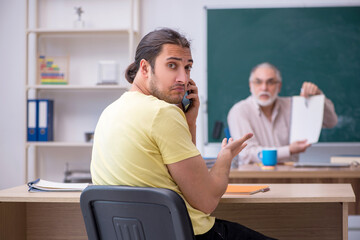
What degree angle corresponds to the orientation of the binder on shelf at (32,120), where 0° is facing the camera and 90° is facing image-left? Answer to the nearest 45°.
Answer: approximately 0°

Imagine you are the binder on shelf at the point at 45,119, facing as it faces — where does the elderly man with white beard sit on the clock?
The elderly man with white beard is roughly at 10 o'clock from the binder on shelf.

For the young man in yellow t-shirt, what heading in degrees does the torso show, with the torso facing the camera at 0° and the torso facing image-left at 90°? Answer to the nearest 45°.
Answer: approximately 225°

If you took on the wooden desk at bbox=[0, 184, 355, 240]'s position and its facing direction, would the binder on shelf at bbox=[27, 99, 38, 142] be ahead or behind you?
behind

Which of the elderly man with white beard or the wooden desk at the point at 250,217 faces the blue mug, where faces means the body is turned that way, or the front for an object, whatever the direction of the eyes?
the elderly man with white beard

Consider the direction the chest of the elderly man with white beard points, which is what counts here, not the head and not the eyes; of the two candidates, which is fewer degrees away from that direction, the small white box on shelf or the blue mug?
the blue mug

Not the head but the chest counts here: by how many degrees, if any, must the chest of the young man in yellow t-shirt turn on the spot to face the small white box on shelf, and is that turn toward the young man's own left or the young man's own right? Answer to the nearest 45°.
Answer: approximately 45° to the young man's own left

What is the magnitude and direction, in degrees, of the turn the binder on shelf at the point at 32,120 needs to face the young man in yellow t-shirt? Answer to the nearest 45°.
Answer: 0° — it already faces them

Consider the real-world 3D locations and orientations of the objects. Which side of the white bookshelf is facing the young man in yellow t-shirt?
front

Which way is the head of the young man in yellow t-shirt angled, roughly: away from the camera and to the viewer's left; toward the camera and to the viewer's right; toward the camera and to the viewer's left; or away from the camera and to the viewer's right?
toward the camera and to the viewer's right

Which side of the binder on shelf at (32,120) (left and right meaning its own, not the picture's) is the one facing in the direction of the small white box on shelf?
left
